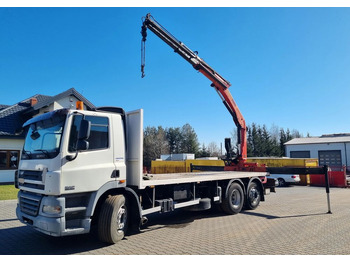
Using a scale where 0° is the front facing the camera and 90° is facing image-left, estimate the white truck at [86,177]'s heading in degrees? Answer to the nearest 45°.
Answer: approximately 45°

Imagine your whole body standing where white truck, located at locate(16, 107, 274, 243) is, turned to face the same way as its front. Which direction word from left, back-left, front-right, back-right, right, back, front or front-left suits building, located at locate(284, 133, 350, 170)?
back

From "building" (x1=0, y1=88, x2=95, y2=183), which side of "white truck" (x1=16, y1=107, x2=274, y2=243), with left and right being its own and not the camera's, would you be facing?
right
